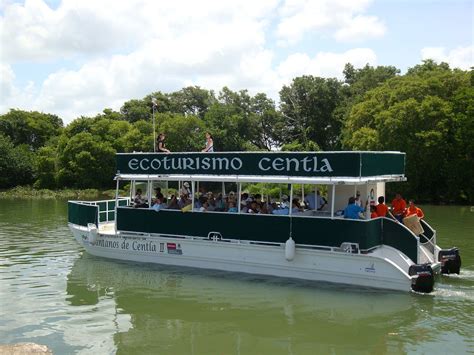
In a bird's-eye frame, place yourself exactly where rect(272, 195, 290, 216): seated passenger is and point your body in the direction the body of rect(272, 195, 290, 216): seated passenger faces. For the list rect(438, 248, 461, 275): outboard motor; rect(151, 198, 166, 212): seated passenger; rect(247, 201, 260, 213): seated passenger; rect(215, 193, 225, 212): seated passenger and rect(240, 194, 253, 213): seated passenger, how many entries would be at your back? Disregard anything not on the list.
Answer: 1

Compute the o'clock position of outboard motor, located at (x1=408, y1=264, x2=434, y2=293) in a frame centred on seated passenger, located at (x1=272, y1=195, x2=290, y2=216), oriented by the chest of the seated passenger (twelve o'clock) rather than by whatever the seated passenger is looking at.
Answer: The outboard motor is roughly at 7 o'clock from the seated passenger.

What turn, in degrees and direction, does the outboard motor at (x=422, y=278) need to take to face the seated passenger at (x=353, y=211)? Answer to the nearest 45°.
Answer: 0° — it already faces them

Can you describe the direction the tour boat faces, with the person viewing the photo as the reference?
facing away from the viewer and to the left of the viewer

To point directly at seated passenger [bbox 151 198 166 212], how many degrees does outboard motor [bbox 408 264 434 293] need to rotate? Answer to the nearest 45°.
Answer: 0° — it already faces them

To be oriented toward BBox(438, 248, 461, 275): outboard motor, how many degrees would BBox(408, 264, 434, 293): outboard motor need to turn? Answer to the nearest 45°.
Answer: approximately 90° to its right

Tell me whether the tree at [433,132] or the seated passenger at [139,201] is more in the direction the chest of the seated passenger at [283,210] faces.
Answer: the seated passenger

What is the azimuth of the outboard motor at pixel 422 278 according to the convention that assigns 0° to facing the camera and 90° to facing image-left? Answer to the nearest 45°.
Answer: approximately 90°
